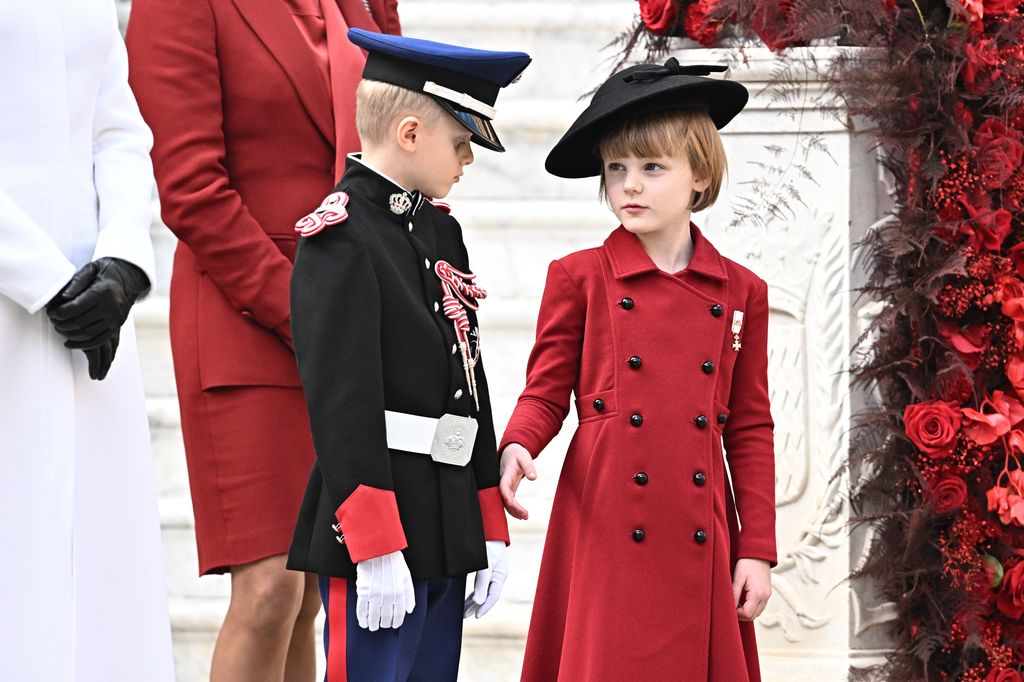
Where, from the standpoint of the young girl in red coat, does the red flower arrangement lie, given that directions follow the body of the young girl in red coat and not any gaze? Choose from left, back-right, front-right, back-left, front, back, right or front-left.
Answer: back-left

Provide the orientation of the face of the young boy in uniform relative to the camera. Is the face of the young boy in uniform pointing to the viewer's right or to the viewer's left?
to the viewer's right

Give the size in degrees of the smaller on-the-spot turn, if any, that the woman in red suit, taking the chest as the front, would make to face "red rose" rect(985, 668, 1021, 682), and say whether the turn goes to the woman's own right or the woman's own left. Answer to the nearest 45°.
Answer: approximately 45° to the woman's own left

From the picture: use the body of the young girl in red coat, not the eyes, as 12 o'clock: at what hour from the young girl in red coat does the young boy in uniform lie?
The young boy in uniform is roughly at 2 o'clock from the young girl in red coat.

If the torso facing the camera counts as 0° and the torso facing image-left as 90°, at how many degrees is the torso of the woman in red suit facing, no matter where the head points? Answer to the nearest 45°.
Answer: approximately 315°

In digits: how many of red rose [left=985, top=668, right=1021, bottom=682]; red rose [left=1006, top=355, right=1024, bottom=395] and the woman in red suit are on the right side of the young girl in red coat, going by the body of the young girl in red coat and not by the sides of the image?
1

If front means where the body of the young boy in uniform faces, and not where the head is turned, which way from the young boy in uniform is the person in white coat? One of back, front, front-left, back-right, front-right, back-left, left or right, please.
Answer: back-right

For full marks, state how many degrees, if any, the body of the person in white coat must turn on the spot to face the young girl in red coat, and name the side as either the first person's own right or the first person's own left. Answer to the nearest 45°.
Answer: approximately 90° to the first person's own left

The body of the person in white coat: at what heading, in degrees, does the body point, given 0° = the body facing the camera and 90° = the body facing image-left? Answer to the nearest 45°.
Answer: approximately 0°
